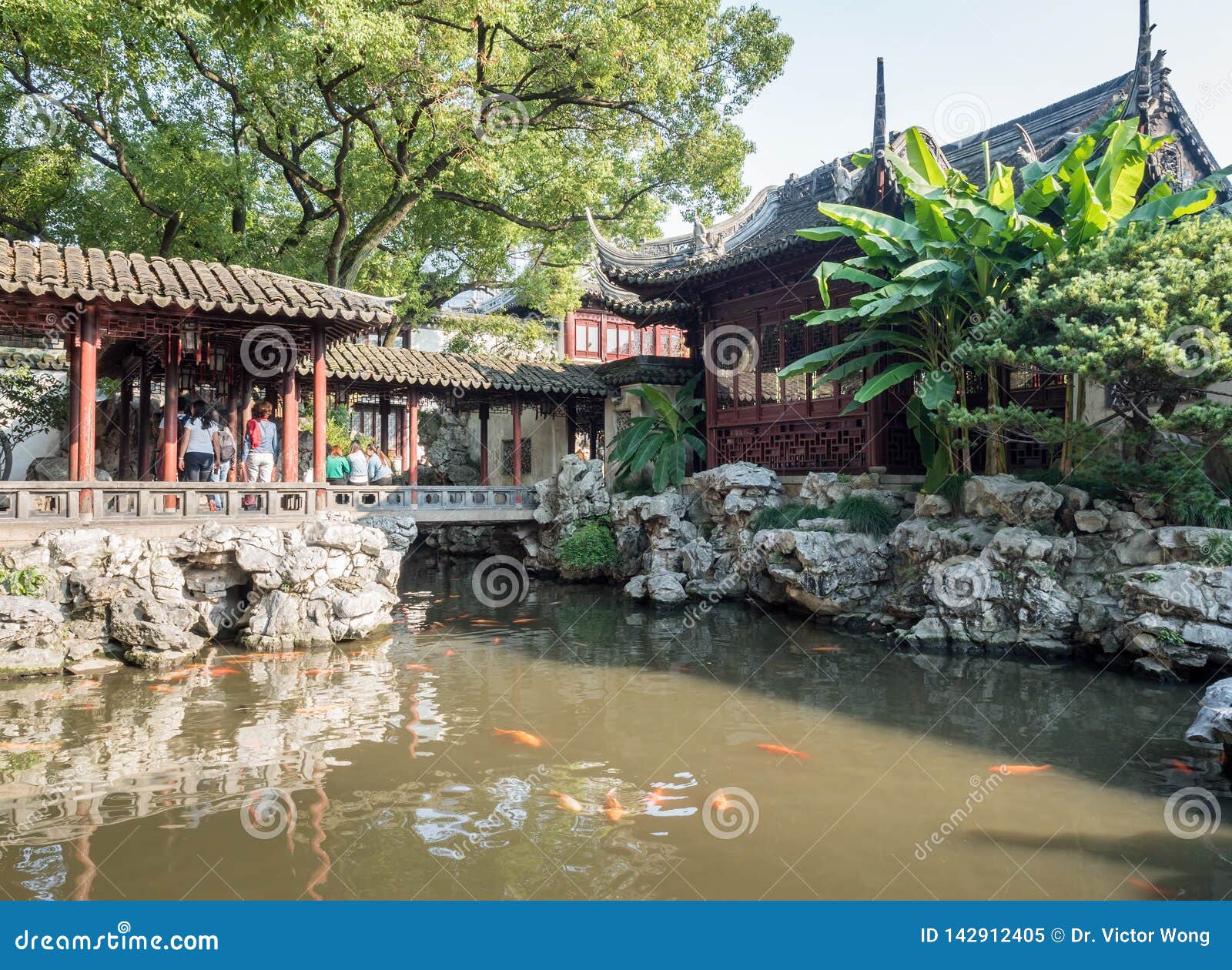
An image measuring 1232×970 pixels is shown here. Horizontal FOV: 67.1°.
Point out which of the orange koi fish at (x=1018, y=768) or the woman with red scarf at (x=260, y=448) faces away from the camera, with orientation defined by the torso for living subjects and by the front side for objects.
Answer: the woman with red scarf

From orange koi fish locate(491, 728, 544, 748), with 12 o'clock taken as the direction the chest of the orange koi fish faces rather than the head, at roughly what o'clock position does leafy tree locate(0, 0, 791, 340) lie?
The leafy tree is roughly at 7 o'clock from the orange koi fish.

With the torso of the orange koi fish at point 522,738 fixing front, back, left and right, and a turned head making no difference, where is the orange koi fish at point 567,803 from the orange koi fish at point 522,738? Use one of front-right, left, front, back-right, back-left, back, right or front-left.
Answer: front-right

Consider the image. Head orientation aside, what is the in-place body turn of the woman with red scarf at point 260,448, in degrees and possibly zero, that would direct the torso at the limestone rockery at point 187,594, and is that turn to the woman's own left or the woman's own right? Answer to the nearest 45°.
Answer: approximately 180°

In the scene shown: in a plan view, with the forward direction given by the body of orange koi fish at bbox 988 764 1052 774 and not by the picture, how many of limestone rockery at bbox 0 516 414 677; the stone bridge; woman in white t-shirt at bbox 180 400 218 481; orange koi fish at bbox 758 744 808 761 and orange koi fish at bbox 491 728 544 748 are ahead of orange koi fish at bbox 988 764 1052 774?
5

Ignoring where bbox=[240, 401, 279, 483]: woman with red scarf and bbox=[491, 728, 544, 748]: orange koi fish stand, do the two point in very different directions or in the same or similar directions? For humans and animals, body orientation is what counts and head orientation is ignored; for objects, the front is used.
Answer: very different directions

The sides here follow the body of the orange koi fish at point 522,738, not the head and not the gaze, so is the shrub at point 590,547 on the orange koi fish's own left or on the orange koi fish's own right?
on the orange koi fish's own left

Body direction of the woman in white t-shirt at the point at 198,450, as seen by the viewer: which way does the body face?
away from the camera
